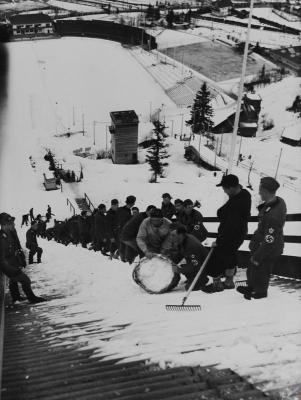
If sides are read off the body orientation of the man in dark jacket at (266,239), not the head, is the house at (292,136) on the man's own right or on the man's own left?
on the man's own right

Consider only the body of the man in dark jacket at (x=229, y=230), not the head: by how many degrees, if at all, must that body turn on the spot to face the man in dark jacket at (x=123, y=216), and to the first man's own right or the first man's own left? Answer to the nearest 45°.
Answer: approximately 45° to the first man's own right

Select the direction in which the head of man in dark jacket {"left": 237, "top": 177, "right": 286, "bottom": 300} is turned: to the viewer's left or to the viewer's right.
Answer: to the viewer's left

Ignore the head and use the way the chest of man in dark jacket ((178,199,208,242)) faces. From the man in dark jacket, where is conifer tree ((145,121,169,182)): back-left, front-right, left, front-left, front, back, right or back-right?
back-right

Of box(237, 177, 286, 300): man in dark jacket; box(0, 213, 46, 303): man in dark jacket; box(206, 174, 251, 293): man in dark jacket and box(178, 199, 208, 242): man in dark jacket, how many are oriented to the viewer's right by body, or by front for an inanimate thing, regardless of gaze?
1

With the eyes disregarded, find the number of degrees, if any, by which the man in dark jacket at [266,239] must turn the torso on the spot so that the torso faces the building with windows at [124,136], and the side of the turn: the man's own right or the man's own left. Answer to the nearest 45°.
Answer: approximately 90° to the man's own right

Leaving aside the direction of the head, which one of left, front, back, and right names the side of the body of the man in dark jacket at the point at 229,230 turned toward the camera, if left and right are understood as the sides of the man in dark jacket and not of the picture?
left

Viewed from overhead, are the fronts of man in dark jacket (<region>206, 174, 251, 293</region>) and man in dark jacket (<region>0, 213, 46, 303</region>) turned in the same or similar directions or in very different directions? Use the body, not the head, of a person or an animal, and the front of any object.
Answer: very different directions

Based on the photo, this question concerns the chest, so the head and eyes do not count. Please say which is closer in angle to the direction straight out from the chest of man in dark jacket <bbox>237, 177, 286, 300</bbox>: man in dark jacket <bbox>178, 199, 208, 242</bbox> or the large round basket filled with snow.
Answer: the large round basket filled with snow

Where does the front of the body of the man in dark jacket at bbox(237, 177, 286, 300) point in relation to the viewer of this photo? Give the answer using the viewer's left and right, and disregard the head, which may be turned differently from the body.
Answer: facing to the left of the viewer

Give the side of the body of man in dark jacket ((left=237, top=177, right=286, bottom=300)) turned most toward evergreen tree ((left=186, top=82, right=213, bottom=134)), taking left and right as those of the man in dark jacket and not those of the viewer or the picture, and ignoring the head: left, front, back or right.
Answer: right
